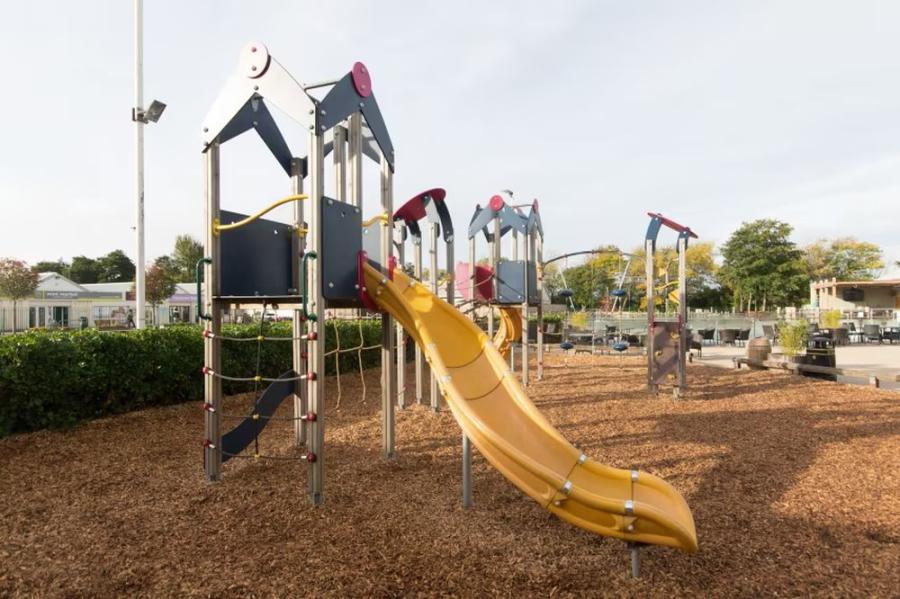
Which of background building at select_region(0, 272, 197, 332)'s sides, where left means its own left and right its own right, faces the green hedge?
front

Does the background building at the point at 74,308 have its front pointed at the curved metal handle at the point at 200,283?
yes

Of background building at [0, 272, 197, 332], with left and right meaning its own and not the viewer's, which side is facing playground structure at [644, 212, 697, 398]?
front

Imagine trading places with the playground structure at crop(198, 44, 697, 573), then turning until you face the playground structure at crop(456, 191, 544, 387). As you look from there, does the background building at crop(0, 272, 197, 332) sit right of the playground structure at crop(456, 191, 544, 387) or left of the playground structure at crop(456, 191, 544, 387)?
left

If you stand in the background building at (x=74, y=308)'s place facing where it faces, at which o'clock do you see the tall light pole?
The tall light pole is roughly at 12 o'clock from the background building.

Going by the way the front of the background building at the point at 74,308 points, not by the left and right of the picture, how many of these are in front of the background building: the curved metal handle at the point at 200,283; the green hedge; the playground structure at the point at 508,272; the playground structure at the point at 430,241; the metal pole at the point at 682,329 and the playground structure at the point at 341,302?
6

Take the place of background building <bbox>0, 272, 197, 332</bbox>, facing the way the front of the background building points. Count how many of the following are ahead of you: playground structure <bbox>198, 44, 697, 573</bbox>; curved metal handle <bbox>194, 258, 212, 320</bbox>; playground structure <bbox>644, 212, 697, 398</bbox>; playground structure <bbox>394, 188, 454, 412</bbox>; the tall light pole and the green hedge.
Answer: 6

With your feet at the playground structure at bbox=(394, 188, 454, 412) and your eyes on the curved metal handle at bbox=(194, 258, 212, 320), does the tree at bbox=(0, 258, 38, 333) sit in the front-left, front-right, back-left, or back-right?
back-right

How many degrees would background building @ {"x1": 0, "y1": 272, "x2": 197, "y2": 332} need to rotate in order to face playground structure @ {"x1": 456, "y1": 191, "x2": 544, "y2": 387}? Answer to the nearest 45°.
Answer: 0° — it already faces it

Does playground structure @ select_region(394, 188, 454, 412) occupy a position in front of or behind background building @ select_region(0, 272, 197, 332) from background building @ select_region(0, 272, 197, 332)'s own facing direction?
in front

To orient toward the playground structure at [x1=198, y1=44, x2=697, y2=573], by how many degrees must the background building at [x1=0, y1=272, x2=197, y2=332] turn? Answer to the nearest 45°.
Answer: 0° — it already faces it

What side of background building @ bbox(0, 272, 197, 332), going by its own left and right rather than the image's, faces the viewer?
front
